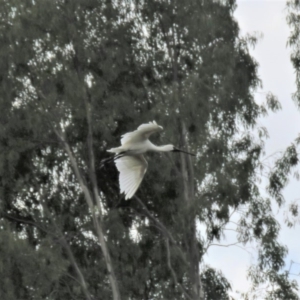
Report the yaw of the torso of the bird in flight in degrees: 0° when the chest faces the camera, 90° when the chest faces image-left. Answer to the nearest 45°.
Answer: approximately 270°
